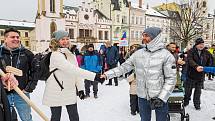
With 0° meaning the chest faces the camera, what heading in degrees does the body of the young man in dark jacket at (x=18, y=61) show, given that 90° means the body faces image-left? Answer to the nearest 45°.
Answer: approximately 0°

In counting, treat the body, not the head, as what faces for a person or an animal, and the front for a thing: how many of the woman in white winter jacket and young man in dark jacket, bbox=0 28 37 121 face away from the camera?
0

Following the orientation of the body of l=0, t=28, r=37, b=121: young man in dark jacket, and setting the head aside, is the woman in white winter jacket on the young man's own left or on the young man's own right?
on the young man's own left

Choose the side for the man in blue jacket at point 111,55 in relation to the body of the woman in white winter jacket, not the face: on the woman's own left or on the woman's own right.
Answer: on the woman's own left

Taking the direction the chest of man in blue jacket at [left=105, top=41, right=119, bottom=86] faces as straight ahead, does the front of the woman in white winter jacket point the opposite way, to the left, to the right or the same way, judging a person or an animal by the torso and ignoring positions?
to the left

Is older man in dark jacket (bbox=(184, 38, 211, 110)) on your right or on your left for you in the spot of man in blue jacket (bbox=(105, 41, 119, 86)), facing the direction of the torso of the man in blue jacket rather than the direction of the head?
on your left

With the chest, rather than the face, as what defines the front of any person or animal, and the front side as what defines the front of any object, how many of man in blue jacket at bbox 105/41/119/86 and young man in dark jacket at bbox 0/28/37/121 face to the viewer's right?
0

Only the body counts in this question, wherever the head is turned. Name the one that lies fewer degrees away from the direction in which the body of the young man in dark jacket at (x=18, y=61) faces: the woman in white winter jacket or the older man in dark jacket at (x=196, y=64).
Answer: the woman in white winter jacket

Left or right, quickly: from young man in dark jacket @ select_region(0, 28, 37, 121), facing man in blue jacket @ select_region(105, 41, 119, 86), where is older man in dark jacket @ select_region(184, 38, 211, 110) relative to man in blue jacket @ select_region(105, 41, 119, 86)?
right

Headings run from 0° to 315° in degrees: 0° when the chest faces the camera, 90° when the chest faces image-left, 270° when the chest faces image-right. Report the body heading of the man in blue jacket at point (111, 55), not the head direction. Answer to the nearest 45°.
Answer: approximately 45°
